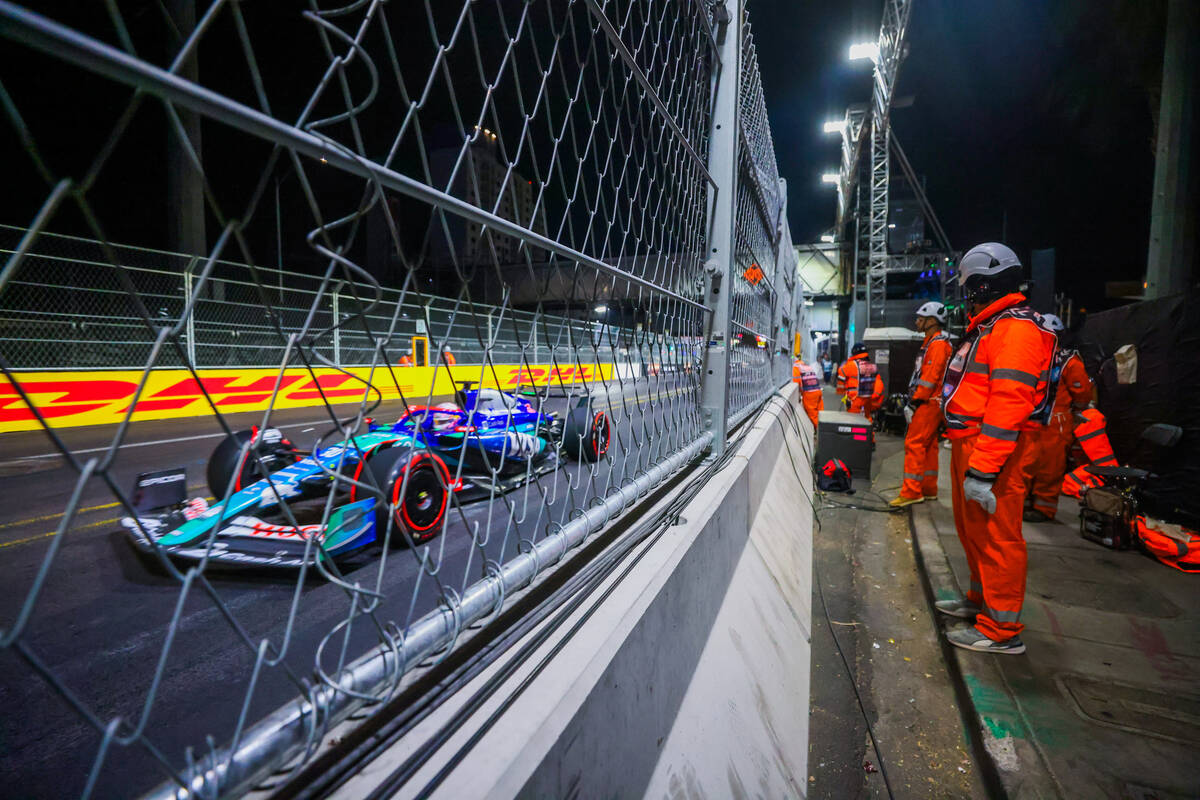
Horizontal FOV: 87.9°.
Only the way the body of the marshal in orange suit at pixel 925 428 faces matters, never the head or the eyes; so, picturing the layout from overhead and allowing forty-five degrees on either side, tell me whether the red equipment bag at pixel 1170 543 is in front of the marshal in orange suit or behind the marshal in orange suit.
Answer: behind

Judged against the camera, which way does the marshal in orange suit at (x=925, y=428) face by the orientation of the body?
to the viewer's left

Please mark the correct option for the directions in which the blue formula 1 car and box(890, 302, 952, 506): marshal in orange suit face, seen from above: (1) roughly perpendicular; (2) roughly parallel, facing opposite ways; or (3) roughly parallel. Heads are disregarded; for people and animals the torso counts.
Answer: roughly perpendicular

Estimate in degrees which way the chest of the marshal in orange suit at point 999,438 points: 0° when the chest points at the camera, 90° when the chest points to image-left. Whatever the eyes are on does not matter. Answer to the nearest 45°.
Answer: approximately 90°

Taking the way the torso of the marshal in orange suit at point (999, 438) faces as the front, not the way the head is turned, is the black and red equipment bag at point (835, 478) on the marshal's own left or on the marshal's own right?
on the marshal's own right

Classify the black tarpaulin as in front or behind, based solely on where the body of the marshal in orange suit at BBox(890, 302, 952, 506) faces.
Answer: behind

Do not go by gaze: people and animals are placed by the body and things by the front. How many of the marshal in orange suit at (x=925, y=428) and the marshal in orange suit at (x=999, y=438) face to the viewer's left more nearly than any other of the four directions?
2

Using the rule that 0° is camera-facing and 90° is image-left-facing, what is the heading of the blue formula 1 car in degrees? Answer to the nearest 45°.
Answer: approximately 45°
